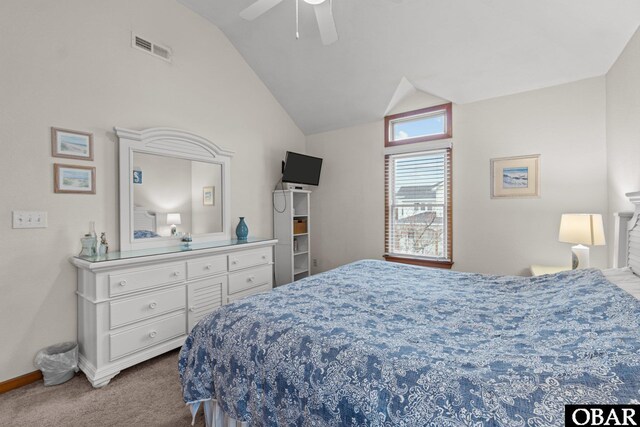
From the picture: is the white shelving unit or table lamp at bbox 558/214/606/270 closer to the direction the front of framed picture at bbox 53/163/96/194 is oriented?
the table lamp

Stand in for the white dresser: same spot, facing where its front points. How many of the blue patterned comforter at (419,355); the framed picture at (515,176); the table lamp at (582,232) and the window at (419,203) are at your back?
0

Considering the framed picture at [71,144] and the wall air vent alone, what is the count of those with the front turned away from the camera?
0

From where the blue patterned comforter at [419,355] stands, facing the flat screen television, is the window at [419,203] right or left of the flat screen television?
right

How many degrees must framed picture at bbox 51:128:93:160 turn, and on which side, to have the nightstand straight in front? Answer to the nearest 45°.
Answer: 0° — it already faces it

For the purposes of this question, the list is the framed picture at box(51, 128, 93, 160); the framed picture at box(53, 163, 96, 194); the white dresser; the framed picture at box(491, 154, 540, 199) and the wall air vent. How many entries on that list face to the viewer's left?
0

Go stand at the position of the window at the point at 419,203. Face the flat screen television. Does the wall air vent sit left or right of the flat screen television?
left

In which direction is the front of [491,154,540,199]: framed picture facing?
toward the camera

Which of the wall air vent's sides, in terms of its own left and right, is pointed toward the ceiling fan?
front

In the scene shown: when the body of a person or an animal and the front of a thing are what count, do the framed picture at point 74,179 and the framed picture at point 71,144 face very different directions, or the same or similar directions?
same or similar directions

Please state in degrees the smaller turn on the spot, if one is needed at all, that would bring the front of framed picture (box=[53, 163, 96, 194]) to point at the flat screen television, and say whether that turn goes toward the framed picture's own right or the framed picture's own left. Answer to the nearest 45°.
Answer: approximately 45° to the framed picture's own left

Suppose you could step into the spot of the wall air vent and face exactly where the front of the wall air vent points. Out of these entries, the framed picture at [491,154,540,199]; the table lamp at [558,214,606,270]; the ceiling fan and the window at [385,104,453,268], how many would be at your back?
0

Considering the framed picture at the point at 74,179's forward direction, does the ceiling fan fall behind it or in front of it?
in front

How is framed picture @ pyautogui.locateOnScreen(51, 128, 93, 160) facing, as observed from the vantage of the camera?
facing the viewer and to the right of the viewer

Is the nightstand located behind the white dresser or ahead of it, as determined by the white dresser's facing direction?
ahead

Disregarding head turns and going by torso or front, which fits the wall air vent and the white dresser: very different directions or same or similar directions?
same or similar directions

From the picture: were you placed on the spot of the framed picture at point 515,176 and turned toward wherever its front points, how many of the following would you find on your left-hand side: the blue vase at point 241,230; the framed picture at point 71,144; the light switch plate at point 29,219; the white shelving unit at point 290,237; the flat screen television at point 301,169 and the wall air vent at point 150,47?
0

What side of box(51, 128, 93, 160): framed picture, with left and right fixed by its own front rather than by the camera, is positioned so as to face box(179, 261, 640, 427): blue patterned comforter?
front

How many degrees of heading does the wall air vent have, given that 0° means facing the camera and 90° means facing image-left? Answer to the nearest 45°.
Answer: approximately 315°

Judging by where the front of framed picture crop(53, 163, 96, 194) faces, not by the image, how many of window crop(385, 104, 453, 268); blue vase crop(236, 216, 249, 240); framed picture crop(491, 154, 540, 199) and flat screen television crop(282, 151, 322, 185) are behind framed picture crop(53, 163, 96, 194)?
0

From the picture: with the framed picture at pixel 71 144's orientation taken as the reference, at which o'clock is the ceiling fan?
The ceiling fan is roughly at 12 o'clock from the framed picture.

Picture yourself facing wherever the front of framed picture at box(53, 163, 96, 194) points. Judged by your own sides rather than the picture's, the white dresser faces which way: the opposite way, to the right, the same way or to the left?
the same way
